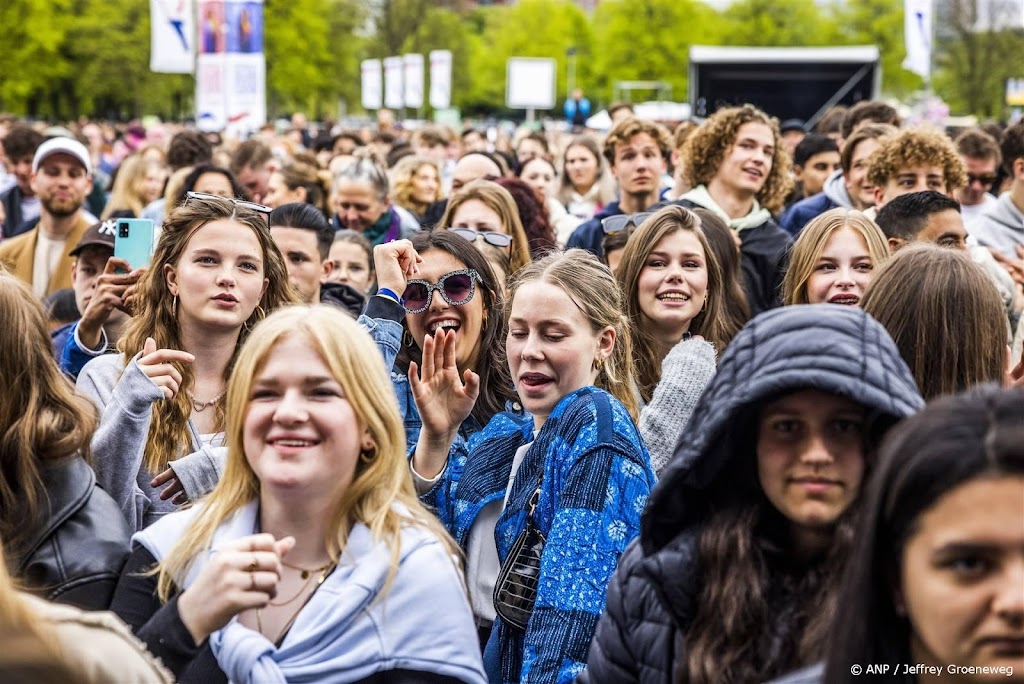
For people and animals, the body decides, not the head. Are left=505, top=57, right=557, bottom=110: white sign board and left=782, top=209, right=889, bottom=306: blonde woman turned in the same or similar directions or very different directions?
same or similar directions

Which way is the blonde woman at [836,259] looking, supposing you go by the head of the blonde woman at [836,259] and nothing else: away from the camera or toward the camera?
toward the camera

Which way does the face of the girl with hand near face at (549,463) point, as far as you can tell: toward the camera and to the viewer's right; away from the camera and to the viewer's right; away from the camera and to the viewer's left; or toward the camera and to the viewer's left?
toward the camera and to the viewer's left

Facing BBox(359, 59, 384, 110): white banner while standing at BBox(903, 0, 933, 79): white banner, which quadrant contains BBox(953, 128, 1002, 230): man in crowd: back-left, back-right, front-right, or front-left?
back-left

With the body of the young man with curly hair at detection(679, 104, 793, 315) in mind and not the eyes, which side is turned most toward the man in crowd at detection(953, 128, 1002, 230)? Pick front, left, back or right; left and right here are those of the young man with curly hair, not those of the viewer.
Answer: left

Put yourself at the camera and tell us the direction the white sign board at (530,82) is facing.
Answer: facing the viewer

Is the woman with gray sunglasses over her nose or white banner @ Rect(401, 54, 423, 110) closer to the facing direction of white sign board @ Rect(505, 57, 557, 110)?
the woman with gray sunglasses over her nose

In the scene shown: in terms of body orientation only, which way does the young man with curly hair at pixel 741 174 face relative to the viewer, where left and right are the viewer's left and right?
facing the viewer and to the right of the viewer

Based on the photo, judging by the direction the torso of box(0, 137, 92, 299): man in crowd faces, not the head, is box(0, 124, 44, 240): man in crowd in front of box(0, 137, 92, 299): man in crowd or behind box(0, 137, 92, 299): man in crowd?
behind

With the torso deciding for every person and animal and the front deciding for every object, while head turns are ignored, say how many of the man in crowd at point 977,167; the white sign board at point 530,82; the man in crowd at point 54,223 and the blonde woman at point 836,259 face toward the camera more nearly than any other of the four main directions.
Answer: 4

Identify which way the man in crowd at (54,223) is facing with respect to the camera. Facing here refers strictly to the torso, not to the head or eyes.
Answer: toward the camera
